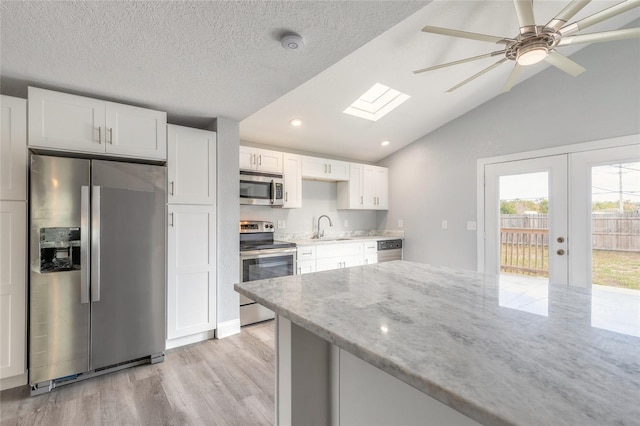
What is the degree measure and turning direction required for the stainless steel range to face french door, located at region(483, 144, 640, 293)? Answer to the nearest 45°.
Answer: approximately 45° to its left

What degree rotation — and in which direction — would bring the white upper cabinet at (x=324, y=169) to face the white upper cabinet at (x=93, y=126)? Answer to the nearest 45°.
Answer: approximately 90° to its right

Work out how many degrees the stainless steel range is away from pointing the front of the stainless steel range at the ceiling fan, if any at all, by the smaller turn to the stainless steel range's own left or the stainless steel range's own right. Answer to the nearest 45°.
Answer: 0° — it already faces it

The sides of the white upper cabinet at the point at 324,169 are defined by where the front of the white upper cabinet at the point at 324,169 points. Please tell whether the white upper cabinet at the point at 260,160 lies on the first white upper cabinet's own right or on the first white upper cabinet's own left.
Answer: on the first white upper cabinet's own right

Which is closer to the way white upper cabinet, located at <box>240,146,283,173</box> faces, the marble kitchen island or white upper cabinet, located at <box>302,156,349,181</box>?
the marble kitchen island

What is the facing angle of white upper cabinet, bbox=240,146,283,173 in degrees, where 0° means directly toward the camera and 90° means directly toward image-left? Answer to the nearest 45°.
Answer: approximately 315°

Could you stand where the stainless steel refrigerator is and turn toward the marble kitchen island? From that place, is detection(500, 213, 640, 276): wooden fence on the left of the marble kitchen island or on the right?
left

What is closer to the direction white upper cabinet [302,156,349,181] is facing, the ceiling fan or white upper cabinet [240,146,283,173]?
the ceiling fan
